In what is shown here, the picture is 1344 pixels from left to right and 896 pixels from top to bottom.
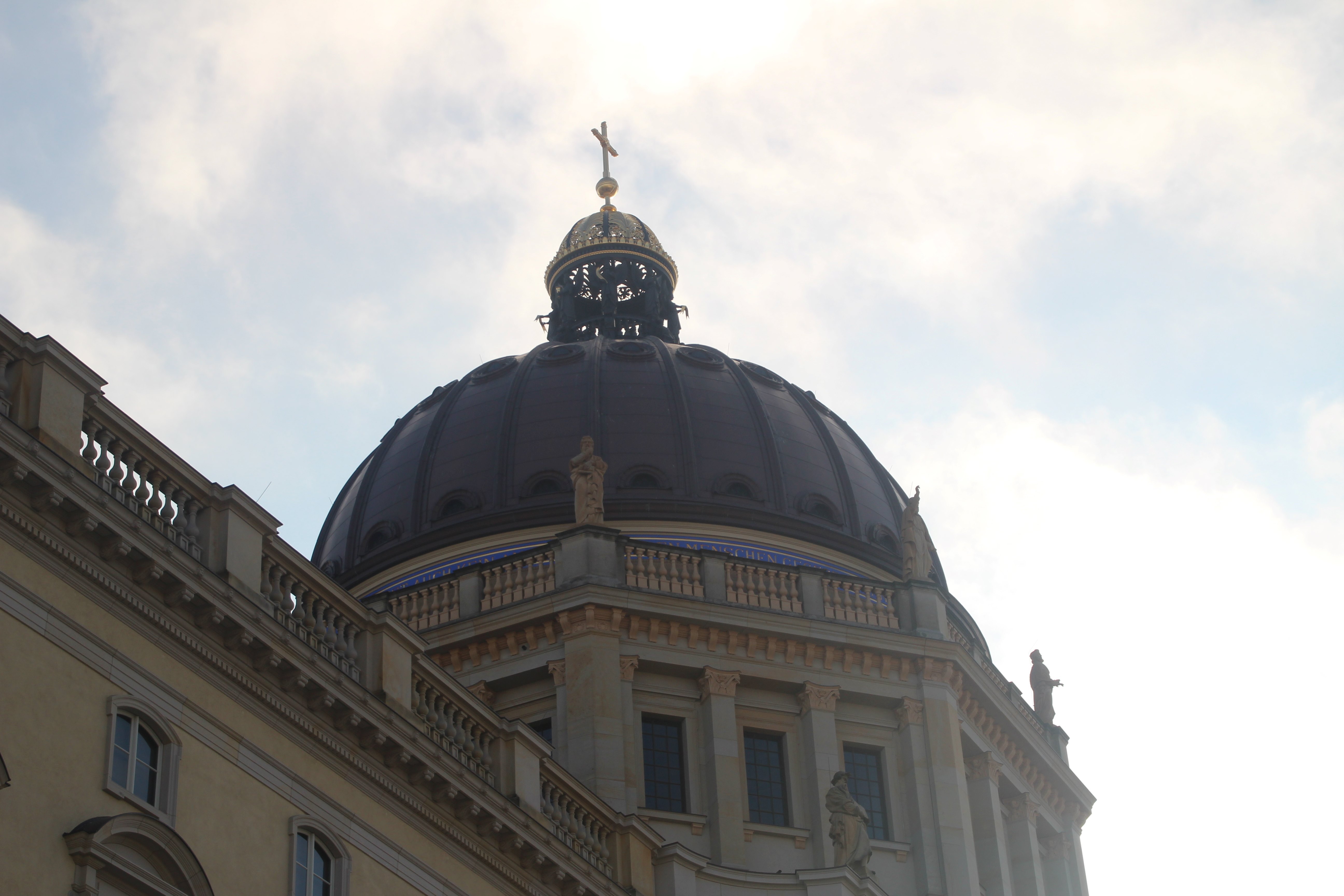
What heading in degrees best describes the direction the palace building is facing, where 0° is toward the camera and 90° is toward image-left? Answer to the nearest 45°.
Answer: approximately 315°
